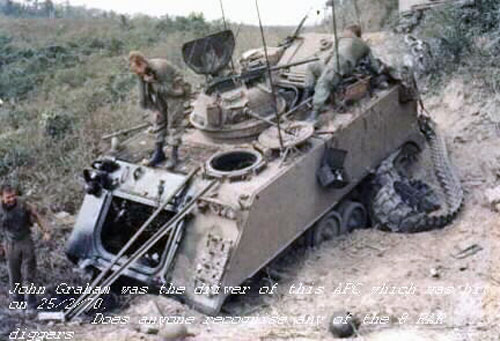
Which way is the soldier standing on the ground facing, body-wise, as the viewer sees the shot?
toward the camera

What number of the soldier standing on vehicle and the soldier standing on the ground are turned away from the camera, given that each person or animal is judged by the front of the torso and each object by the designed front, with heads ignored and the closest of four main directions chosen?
0

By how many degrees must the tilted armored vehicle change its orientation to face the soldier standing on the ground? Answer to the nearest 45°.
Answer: approximately 45° to its right

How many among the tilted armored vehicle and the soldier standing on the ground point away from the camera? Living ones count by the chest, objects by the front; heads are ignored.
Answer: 0

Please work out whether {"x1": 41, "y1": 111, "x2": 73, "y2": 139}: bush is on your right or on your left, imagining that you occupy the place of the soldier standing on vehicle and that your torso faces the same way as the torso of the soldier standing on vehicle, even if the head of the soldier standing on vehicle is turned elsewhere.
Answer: on your right

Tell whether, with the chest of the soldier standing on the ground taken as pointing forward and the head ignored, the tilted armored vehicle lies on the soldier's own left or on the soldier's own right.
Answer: on the soldier's own left

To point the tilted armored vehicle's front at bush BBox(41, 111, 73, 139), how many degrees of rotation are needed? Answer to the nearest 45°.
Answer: approximately 90° to its right

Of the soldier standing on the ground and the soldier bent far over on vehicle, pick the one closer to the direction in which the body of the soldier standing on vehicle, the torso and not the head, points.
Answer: the soldier standing on the ground

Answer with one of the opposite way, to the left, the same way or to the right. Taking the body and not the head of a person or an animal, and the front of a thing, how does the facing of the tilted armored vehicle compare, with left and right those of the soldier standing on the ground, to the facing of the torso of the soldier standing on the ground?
to the right

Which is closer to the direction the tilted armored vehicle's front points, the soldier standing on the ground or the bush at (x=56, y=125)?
the soldier standing on the ground

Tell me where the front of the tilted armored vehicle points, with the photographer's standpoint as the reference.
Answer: facing the viewer and to the left of the viewer

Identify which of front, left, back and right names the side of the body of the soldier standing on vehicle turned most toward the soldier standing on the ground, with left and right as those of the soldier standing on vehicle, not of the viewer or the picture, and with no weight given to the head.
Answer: front
